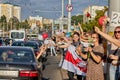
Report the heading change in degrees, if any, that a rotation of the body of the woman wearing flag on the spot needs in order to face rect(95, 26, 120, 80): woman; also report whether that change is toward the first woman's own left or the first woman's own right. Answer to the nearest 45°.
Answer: approximately 45° to the first woman's own left

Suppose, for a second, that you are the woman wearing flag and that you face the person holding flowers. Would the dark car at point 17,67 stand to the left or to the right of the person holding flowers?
right

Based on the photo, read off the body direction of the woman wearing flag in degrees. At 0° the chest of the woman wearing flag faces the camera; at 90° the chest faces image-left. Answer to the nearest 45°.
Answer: approximately 45°

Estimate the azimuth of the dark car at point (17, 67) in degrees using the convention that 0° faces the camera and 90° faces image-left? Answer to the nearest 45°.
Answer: approximately 180°

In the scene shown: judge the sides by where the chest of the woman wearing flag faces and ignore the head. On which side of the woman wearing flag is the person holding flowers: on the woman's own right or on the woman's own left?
on the woman's own left
